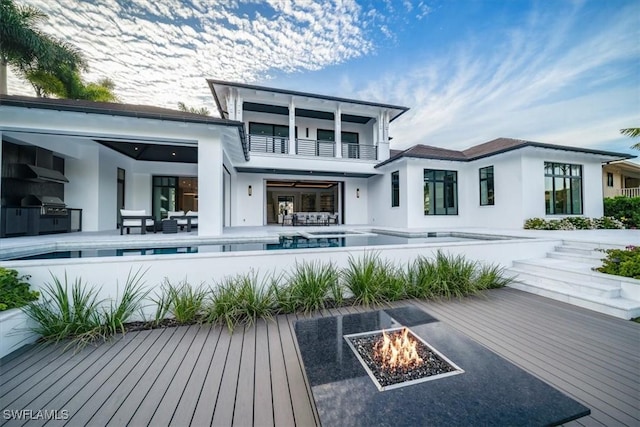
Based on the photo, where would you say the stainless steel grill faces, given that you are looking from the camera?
facing the viewer and to the right of the viewer

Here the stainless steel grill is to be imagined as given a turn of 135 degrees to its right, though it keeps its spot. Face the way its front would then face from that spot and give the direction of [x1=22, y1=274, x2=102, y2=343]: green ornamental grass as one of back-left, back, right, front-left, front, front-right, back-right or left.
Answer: left

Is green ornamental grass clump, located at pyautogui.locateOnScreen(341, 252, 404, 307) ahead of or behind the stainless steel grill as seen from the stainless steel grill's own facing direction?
ahead

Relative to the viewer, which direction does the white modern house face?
toward the camera

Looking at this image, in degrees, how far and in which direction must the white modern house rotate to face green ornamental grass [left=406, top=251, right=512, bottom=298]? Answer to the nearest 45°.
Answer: approximately 45° to its left

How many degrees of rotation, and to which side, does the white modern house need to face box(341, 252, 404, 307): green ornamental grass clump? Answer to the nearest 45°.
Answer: approximately 45° to its left

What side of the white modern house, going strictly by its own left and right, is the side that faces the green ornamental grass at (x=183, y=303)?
front

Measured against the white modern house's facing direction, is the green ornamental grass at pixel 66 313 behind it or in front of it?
in front

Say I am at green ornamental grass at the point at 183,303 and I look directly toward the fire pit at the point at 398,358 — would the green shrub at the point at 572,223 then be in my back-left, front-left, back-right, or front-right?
front-left

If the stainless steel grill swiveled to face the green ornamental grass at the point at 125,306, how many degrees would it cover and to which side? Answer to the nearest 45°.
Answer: approximately 45° to its right

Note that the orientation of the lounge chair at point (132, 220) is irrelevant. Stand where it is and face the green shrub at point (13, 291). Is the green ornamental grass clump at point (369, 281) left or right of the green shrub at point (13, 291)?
left
